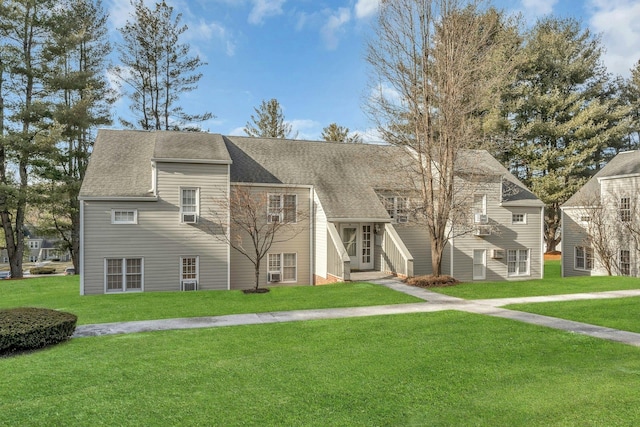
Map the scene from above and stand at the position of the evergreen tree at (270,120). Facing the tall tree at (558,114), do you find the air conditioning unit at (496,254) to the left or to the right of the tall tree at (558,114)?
right

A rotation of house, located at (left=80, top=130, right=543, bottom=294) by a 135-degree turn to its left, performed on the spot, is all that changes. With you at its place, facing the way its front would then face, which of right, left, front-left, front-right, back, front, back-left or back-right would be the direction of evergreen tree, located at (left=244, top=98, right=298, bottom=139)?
front-left

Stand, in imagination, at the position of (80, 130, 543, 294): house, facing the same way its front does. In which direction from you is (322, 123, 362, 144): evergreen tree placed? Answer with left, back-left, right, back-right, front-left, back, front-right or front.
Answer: back

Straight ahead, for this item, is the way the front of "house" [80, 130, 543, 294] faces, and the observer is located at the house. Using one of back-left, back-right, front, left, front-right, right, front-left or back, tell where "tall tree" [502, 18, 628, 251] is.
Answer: back-left

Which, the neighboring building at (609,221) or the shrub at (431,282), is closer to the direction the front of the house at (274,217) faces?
the shrub

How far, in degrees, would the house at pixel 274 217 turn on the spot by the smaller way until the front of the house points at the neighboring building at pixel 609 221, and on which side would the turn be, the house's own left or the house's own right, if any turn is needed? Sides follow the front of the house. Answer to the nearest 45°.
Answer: approximately 90° to the house's own left

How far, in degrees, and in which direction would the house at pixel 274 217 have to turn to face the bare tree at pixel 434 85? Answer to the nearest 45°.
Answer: approximately 45° to its left

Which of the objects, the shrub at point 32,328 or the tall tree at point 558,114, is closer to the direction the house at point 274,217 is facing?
the shrub

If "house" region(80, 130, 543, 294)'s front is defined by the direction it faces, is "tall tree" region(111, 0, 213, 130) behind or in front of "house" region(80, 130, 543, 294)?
behind

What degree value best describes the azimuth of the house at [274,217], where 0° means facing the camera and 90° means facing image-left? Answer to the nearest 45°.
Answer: approximately 0°
